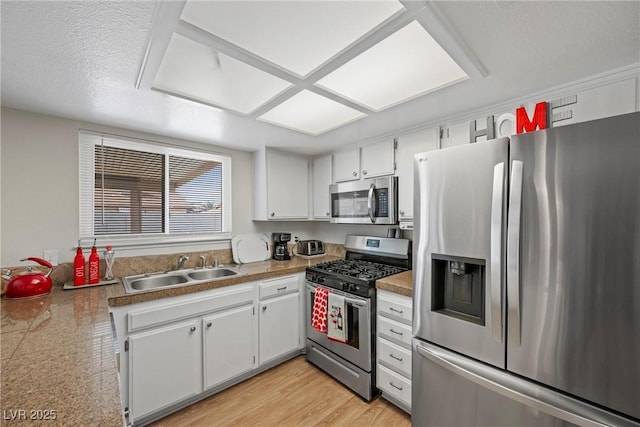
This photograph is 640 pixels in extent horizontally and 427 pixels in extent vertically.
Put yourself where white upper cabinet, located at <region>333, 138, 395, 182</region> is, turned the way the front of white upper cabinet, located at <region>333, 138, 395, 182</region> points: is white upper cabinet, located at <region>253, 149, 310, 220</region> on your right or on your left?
on your right

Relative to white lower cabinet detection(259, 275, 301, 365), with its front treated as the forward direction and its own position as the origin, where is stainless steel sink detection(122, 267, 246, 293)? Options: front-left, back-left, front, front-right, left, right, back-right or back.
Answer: back-right

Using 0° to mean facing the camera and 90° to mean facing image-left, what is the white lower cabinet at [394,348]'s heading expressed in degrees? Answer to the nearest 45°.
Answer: approximately 45°

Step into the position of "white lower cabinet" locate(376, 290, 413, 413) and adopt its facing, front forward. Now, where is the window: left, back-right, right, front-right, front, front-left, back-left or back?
front-right

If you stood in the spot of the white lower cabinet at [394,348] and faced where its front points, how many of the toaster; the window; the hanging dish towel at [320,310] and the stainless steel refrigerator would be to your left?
1

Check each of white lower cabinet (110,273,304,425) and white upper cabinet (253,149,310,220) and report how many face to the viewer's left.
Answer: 0
